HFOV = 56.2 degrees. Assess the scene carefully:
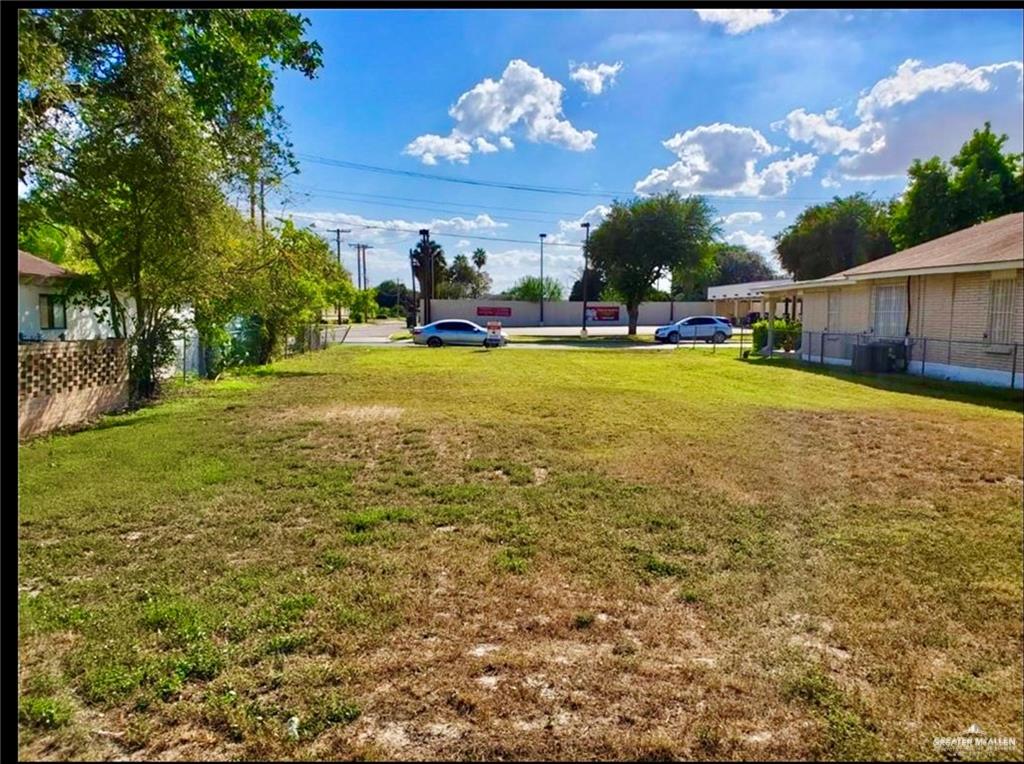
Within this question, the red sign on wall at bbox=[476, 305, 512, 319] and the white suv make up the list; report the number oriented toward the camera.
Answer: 1

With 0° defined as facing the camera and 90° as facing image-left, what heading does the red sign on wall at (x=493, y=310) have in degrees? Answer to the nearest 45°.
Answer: approximately 0°

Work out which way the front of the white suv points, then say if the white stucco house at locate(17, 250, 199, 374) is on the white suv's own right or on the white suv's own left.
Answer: on the white suv's own left

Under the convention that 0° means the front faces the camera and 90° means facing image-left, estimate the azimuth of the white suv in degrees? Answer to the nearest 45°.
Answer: approximately 90°

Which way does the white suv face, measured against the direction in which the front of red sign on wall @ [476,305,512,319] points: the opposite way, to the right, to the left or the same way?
to the right
